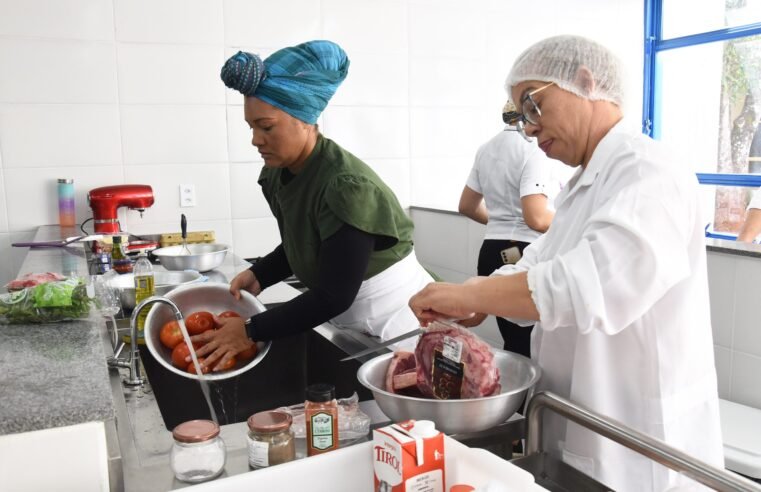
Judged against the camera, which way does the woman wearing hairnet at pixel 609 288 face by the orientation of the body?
to the viewer's left

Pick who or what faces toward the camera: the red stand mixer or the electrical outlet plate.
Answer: the electrical outlet plate

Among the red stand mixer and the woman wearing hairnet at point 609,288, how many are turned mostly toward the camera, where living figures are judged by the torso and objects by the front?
0

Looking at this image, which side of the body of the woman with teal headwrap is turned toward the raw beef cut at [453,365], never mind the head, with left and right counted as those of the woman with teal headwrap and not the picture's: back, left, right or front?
left

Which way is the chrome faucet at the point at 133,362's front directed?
to the viewer's right

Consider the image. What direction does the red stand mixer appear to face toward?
to the viewer's right

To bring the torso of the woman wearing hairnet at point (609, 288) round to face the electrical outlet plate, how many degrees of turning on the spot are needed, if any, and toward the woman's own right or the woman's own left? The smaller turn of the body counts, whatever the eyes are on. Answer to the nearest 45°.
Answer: approximately 45° to the woman's own right

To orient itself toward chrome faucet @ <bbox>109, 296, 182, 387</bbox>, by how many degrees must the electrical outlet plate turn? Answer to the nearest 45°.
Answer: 0° — it already faces it

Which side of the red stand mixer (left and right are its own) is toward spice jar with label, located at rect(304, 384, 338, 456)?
right

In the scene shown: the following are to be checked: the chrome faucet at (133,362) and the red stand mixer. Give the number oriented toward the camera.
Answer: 0

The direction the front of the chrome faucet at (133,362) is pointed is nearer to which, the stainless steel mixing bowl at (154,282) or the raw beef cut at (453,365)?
the raw beef cut

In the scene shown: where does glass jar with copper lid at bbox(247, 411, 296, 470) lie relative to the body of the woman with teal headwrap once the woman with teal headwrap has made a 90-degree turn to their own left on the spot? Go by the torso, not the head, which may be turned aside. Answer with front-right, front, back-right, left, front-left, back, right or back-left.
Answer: front-right

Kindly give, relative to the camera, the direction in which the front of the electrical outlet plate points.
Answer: facing the viewer
